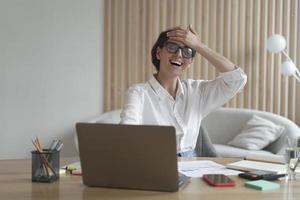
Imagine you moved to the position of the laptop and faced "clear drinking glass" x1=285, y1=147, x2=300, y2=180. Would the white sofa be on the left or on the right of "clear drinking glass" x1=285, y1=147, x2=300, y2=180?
left

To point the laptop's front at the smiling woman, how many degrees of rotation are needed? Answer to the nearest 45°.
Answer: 0° — it already faces them

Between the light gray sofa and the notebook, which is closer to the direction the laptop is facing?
the light gray sofa

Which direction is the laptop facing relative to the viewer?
away from the camera

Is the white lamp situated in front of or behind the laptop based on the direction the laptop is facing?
in front

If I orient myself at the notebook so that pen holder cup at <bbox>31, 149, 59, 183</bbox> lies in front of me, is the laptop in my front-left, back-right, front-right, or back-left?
front-left
